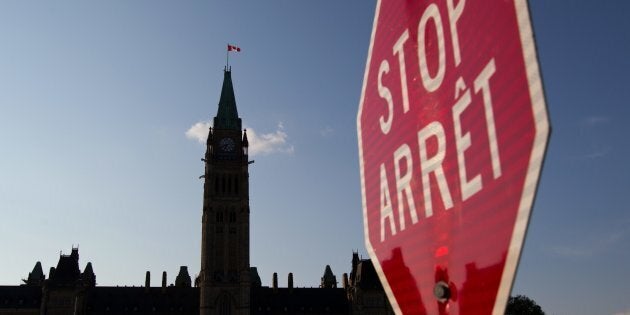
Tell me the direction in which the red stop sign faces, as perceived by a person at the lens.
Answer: facing the viewer and to the left of the viewer
